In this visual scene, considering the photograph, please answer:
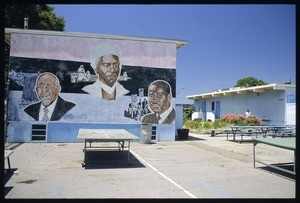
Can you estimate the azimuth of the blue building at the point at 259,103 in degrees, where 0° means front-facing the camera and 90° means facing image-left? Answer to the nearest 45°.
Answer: approximately 45°

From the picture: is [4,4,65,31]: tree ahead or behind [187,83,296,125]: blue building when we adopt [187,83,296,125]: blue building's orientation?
ahead
